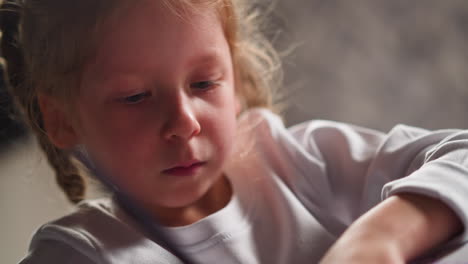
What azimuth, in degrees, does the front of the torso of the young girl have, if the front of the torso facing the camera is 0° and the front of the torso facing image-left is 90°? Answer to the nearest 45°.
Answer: approximately 0°
